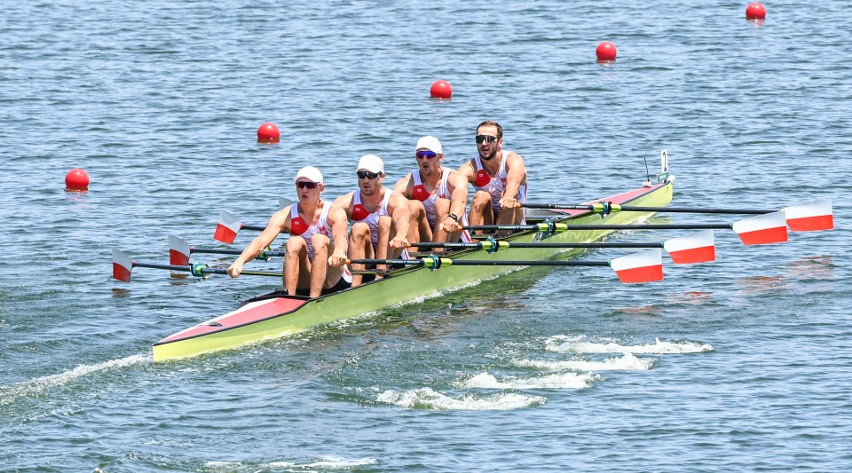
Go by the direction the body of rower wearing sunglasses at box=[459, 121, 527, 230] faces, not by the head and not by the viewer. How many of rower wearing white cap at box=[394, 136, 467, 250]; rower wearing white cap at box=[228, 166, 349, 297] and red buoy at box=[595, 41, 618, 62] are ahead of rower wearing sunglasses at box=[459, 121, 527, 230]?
2

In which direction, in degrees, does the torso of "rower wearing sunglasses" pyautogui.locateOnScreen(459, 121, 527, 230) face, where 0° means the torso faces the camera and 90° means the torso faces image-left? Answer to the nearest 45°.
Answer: approximately 45°

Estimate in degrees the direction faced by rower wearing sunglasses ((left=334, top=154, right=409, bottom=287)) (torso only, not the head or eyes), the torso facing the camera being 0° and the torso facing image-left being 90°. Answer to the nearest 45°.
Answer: approximately 45°

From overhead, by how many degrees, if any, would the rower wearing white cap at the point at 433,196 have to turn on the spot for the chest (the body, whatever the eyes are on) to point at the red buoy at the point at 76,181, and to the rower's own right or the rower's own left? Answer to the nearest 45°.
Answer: approximately 90° to the rower's own right

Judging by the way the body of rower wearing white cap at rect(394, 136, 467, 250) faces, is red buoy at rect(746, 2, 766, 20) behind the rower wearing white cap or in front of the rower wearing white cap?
behind

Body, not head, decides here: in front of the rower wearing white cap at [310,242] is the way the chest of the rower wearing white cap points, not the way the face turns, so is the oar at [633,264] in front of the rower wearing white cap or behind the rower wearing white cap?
behind

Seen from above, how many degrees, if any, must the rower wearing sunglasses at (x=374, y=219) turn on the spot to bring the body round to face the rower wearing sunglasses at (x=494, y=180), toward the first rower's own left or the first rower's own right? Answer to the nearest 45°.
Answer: approximately 180°

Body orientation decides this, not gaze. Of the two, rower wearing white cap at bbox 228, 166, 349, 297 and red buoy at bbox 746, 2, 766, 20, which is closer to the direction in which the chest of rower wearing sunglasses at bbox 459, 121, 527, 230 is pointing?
the rower wearing white cap

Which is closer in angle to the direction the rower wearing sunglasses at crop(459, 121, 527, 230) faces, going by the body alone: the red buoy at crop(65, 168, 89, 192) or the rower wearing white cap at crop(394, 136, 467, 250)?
the rower wearing white cap

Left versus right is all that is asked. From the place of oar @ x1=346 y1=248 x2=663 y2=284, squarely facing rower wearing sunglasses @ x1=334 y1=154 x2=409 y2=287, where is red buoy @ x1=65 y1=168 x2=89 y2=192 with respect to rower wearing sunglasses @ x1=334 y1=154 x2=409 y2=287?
right

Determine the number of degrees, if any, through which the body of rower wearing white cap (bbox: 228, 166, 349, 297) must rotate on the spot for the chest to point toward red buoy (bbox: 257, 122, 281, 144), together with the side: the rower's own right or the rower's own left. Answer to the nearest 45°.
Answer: approximately 135° to the rower's own right
